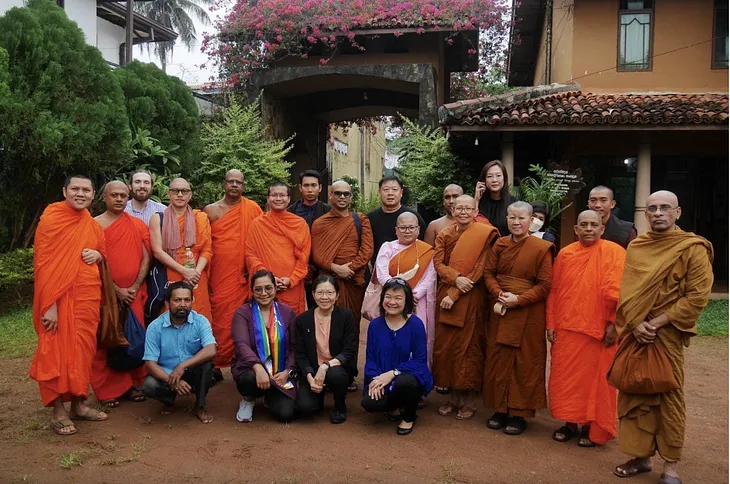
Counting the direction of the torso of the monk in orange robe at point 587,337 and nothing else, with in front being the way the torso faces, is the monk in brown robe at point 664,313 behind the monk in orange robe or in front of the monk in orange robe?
in front

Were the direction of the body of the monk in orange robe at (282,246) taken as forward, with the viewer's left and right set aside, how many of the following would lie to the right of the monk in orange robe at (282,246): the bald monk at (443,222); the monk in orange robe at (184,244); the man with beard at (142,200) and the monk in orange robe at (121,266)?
3

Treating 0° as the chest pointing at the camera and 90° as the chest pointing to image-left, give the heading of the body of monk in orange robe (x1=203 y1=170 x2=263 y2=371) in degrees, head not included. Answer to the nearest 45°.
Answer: approximately 0°

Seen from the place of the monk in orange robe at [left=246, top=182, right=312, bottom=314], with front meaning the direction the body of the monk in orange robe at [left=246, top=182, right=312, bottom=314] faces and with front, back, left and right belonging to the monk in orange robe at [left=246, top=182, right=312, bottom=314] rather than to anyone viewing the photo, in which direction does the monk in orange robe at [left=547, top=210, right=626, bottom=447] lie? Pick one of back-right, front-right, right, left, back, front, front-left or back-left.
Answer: front-left

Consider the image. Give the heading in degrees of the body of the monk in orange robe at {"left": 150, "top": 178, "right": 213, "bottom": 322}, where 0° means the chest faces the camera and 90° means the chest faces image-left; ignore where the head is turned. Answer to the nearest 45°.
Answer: approximately 0°

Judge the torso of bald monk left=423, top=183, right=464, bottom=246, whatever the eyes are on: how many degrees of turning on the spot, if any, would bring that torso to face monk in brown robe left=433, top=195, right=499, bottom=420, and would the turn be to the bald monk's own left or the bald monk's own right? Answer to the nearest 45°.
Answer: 0° — they already face them

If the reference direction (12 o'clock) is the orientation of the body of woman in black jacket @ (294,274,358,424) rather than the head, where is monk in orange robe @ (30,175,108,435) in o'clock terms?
The monk in orange robe is roughly at 3 o'clock from the woman in black jacket.

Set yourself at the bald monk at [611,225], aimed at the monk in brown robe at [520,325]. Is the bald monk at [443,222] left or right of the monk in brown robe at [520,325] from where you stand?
right

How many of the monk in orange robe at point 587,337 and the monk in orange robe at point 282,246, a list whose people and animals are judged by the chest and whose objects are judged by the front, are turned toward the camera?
2

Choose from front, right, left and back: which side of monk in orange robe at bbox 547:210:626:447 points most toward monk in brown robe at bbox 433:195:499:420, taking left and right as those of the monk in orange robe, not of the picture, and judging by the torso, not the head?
right
